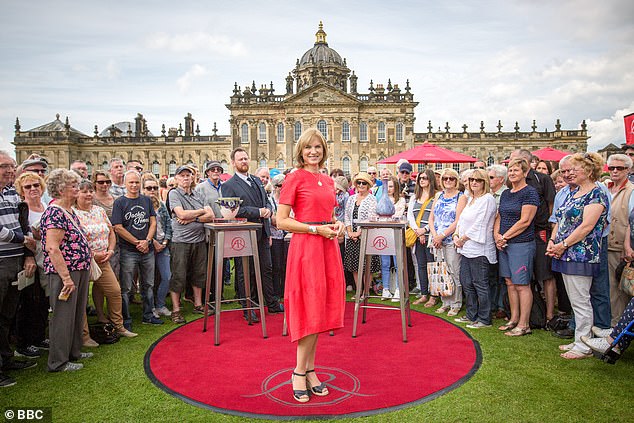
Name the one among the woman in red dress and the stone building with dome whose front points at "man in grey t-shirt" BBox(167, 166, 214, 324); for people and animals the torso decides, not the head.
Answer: the stone building with dome

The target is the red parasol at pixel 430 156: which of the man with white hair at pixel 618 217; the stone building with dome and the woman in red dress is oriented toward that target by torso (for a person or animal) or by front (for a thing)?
the stone building with dome

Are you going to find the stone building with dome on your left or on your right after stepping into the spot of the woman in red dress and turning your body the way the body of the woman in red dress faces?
on your left

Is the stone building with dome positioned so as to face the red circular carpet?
yes

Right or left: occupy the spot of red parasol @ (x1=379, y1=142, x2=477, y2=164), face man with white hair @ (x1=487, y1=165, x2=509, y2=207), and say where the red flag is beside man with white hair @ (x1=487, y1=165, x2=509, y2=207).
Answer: left

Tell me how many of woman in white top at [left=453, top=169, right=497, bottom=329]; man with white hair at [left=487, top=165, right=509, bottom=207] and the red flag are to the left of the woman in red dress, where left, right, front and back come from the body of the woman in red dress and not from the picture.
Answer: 3

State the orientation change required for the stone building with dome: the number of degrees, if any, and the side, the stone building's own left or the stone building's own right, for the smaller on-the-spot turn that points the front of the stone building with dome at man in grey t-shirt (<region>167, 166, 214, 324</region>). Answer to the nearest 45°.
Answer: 0° — it already faces them
